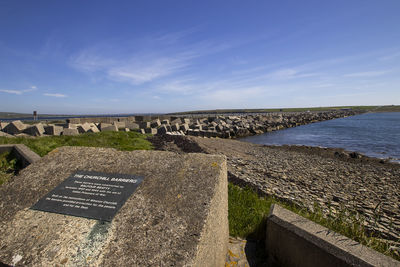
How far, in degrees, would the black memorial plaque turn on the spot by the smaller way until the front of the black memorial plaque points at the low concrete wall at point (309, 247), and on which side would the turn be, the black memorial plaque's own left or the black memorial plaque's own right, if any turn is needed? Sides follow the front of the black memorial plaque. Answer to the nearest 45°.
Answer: approximately 90° to the black memorial plaque's own left

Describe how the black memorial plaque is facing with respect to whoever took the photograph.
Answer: facing the viewer and to the left of the viewer

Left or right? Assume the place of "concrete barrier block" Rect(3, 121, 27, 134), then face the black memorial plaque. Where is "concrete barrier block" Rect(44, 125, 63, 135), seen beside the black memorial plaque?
left

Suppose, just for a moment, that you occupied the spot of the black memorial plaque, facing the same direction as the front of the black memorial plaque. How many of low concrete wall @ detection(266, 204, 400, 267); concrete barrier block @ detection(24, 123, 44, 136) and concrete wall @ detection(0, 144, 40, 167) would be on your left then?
1

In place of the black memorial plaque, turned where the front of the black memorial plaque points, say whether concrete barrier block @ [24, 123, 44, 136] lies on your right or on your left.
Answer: on your right

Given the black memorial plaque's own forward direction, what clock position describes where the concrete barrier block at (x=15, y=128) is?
The concrete barrier block is roughly at 4 o'clock from the black memorial plaque.

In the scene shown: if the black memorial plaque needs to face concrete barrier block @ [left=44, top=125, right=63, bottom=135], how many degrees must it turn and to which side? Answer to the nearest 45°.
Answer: approximately 135° to its right

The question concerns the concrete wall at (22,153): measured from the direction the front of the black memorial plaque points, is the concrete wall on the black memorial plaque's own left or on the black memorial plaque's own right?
on the black memorial plaque's own right
